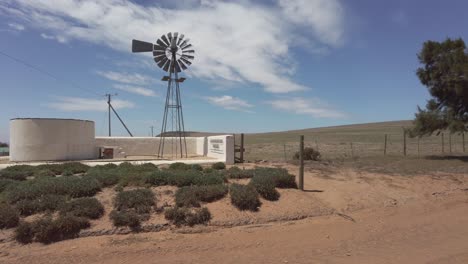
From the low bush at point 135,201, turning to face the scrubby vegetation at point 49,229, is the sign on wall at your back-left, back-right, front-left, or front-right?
back-right

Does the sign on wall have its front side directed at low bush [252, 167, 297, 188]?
no

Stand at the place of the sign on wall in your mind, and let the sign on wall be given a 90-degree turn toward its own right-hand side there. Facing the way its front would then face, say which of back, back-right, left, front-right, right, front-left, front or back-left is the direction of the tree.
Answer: back-right

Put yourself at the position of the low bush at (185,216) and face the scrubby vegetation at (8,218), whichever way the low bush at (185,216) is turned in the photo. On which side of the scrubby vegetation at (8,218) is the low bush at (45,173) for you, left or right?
right

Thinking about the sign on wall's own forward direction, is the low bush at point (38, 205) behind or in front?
in front

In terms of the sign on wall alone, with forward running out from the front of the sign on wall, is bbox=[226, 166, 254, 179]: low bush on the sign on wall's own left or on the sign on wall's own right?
on the sign on wall's own left

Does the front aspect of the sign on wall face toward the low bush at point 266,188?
no

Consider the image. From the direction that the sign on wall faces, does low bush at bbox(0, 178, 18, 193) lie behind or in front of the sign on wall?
in front

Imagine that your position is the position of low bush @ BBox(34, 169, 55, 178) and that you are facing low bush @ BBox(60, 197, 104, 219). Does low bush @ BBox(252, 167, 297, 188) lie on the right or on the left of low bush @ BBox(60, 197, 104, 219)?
left

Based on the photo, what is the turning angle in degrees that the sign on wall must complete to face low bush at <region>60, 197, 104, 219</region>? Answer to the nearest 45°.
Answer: approximately 45° to its left

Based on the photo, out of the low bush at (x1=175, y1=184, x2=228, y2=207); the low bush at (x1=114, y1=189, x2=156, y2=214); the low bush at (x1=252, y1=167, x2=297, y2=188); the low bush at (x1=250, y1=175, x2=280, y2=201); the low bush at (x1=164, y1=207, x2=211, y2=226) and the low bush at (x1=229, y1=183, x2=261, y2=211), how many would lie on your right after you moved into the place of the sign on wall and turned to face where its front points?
0

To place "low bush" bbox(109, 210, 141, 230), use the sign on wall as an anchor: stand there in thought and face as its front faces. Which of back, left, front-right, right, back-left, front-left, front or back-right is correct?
front-left

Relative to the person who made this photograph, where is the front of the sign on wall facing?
facing the viewer and to the left of the viewer

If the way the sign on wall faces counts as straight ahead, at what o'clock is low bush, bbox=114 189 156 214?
The low bush is roughly at 11 o'clock from the sign on wall.

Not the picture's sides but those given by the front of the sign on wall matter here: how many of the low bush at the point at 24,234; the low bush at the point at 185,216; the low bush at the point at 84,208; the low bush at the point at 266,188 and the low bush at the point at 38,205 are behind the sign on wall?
0
